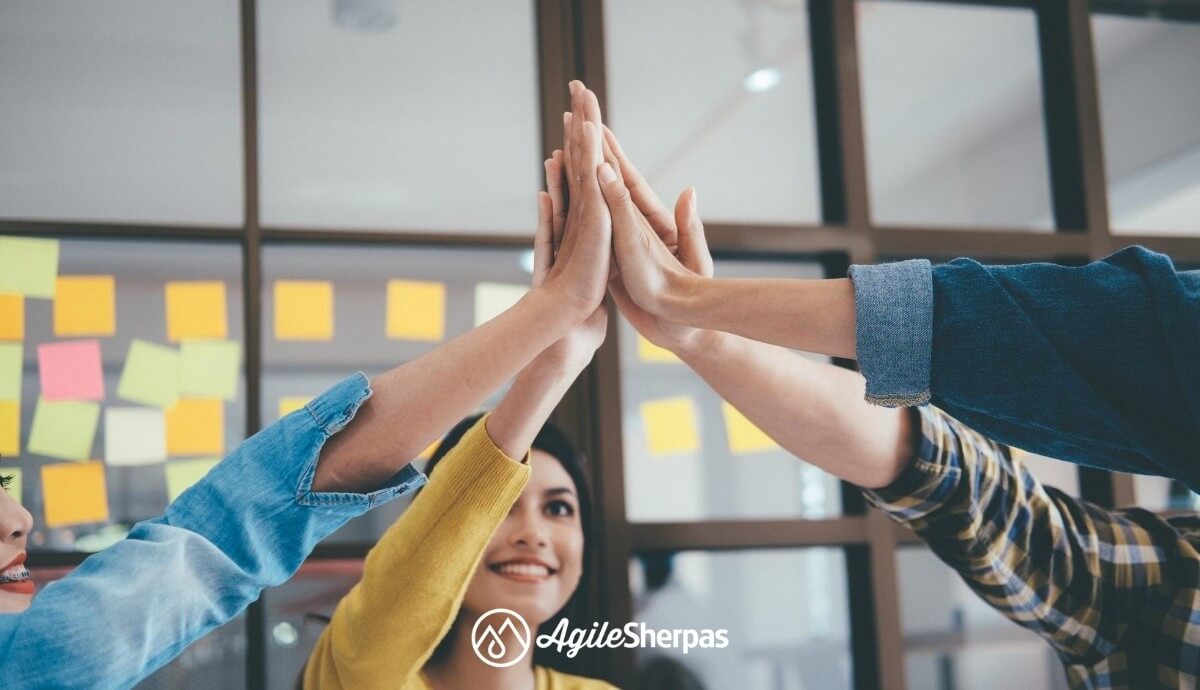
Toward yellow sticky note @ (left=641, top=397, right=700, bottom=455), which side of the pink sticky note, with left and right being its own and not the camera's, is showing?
left

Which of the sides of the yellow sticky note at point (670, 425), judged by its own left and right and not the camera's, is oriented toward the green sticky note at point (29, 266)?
right

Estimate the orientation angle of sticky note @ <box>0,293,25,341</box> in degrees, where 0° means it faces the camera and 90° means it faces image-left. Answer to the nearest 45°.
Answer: approximately 0°

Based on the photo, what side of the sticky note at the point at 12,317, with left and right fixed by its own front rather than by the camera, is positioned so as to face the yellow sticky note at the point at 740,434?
left
